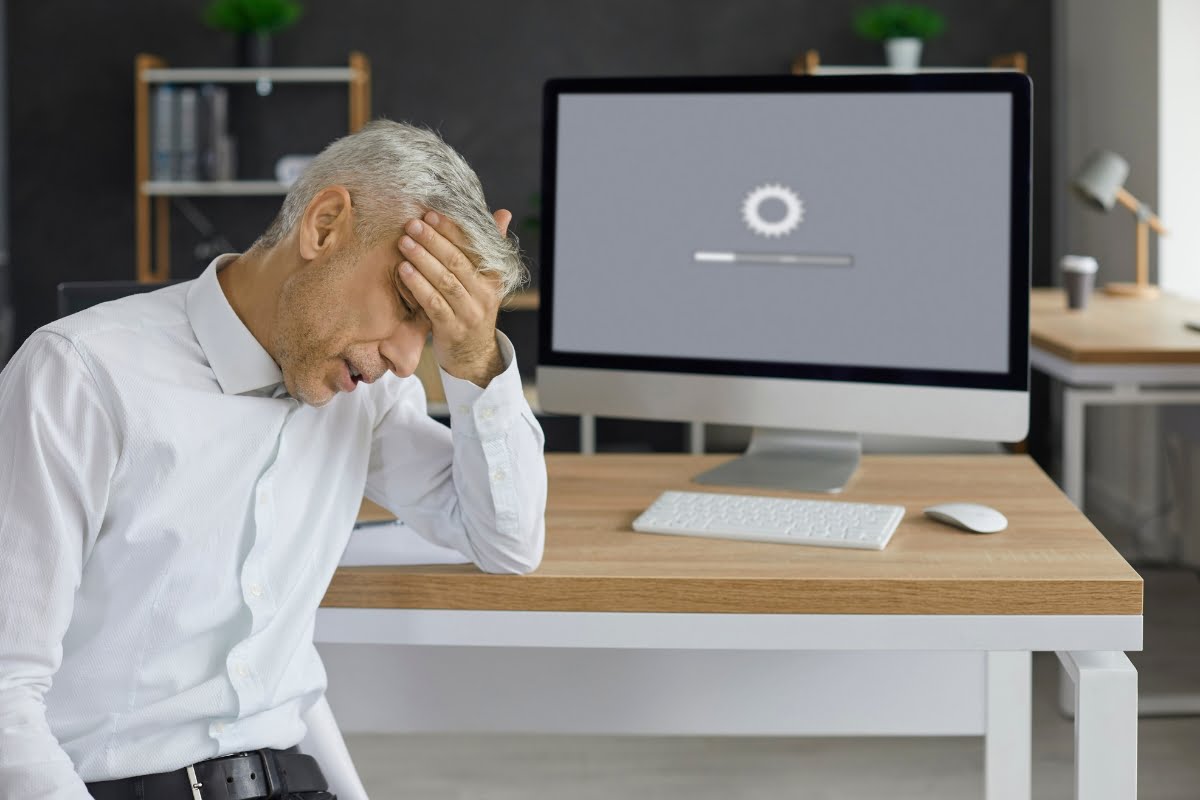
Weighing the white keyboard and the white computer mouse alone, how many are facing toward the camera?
1

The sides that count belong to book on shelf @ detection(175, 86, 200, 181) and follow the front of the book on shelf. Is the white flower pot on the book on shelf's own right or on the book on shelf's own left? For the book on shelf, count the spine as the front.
on the book on shelf's own left

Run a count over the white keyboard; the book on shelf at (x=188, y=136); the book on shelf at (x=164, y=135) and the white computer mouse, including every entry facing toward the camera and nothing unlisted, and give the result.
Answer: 3

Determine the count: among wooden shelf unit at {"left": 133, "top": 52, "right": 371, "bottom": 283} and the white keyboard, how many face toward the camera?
2

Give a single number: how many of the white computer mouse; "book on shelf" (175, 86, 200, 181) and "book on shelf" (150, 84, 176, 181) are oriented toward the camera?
2

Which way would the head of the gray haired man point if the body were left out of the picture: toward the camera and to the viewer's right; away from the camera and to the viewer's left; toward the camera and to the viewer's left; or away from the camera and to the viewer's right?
toward the camera and to the viewer's right

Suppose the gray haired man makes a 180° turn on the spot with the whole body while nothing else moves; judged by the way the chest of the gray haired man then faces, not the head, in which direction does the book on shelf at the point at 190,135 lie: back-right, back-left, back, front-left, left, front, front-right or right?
front-right
